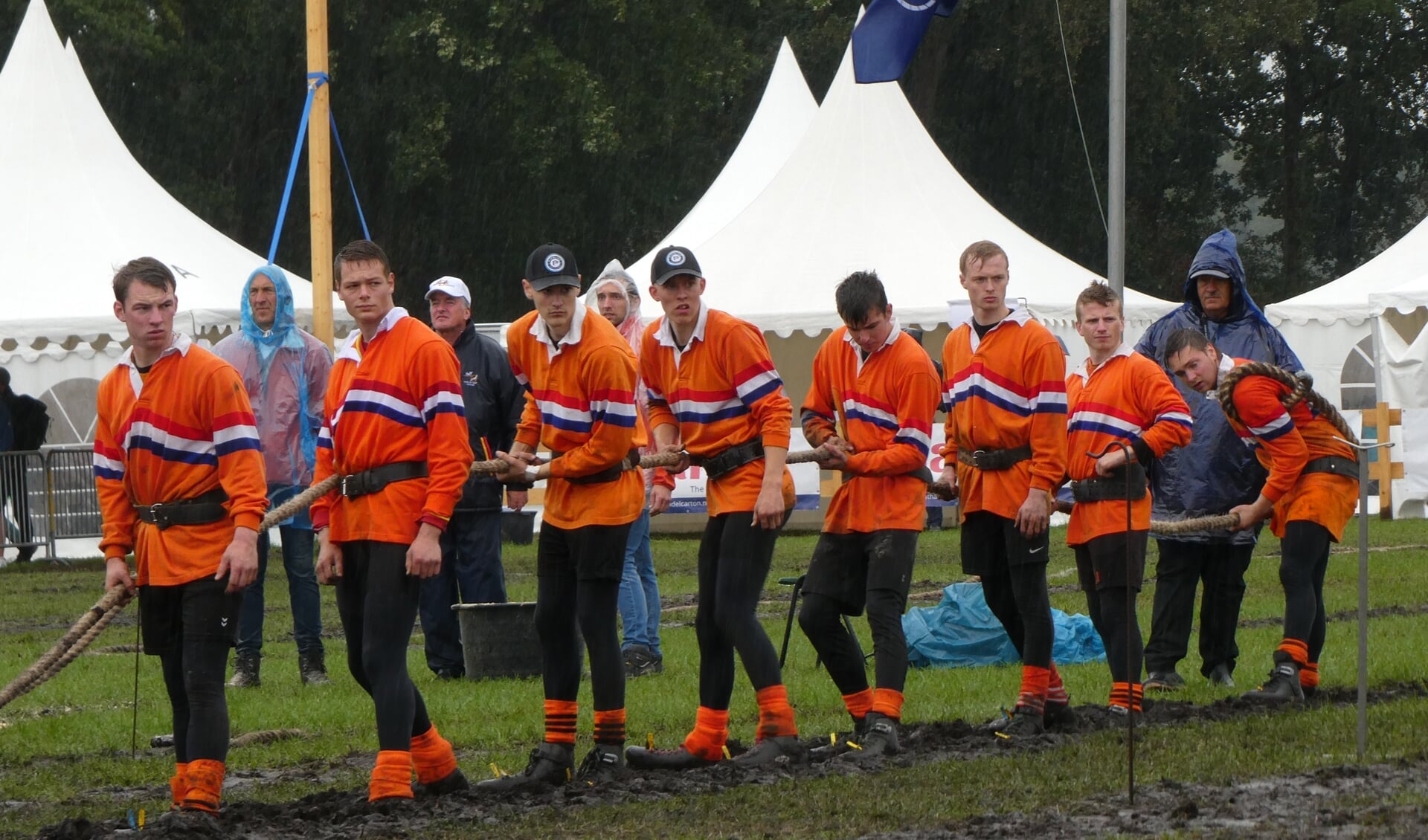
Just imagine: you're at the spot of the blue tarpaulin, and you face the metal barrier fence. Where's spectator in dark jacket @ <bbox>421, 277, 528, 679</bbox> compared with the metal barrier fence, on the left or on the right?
left

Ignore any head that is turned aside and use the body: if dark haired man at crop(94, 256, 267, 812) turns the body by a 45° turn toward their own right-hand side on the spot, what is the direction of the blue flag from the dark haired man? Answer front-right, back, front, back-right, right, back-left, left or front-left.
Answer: back-right

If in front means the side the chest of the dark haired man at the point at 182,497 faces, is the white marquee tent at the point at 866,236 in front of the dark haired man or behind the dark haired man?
behind

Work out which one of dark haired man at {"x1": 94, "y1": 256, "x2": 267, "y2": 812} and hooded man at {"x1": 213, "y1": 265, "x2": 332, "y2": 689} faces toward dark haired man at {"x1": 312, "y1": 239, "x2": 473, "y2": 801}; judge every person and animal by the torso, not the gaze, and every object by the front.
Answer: the hooded man

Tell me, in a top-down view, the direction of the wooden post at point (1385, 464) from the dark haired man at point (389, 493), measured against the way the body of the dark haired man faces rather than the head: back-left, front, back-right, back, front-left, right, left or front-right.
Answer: back

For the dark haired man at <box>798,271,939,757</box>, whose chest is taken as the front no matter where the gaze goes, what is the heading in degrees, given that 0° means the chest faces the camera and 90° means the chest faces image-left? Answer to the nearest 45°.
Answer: approximately 45°

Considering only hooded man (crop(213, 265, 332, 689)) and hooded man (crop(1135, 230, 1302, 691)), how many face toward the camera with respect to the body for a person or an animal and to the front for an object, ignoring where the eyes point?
2

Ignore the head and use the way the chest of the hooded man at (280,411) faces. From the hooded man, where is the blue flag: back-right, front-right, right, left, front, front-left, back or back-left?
back-left

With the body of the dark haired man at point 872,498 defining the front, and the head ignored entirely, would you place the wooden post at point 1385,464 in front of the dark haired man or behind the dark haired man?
behind

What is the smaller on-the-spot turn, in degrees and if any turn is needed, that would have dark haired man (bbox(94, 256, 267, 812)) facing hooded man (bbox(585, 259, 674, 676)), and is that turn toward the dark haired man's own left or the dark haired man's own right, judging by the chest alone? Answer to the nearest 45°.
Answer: approximately 180°
